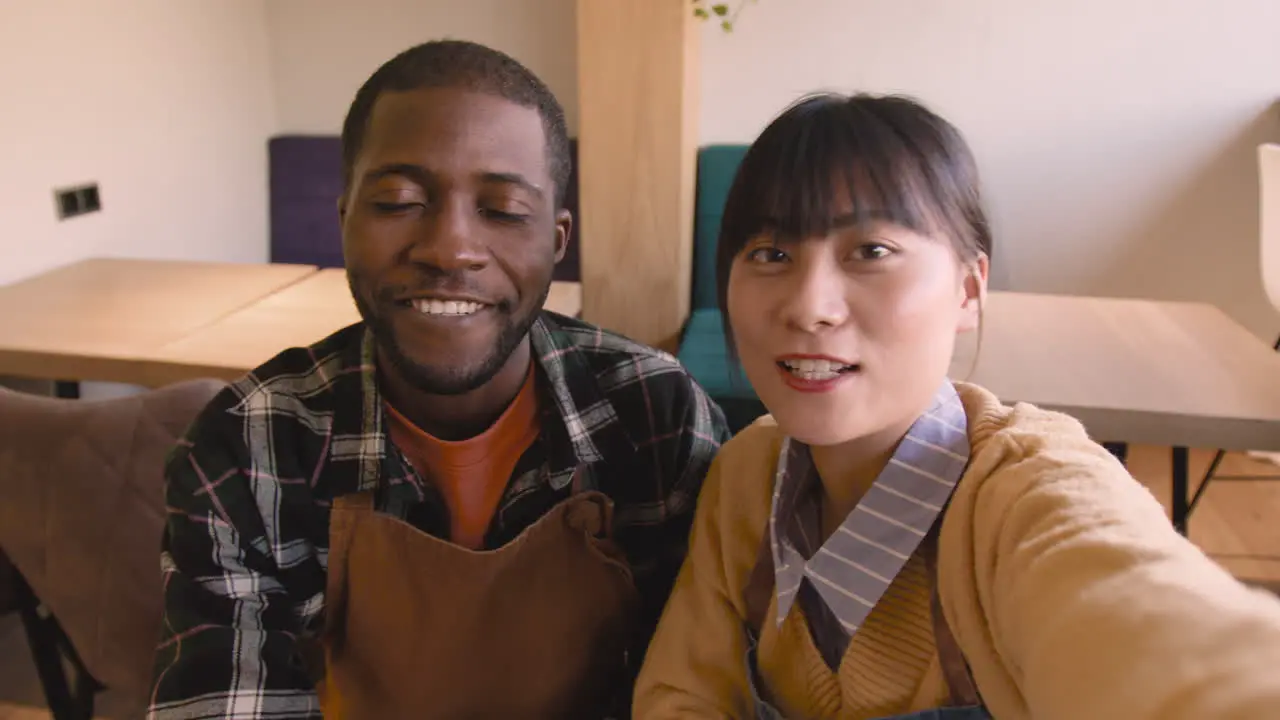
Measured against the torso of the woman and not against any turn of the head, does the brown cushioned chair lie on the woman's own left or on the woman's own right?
on the woman's own right

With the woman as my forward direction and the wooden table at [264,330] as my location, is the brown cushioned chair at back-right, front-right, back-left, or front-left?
front-right

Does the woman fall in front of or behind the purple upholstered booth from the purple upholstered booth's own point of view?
in front

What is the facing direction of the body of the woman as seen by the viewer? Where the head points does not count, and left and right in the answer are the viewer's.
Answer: facing the viewer and to the left of the viewer

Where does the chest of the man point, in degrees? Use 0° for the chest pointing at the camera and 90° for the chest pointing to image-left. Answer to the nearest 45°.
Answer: approximately 0°

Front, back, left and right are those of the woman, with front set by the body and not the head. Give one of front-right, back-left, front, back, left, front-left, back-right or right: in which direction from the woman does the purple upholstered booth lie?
right

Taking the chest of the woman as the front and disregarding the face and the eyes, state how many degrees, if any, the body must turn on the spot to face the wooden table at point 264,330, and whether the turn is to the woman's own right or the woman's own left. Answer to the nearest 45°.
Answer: approximately 90° to the woman's own right

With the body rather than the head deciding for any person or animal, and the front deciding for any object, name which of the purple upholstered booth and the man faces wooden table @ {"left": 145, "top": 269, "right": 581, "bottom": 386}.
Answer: the purple upholstered booth

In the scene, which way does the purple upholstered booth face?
toward the camera

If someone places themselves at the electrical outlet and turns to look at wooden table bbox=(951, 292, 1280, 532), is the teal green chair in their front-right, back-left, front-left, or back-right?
front-left

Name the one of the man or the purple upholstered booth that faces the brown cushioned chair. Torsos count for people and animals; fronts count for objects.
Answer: the purple upholstered booth

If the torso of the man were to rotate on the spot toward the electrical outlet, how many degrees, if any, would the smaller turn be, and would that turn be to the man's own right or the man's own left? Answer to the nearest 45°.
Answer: approximately 135° to the man's own right

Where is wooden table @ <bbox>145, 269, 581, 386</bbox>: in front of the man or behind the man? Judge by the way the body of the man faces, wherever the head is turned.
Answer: behind
